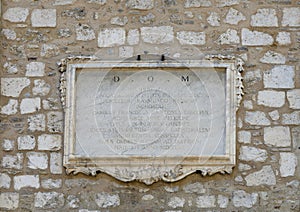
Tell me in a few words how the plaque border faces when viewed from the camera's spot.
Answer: facing the viewer
